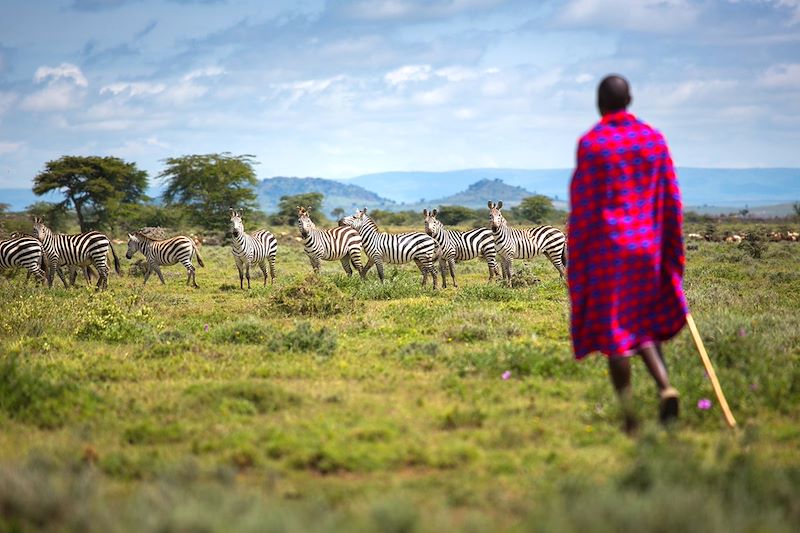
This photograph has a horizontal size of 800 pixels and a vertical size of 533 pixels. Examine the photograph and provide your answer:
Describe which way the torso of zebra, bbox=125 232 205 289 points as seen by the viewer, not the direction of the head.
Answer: to the viewer's left

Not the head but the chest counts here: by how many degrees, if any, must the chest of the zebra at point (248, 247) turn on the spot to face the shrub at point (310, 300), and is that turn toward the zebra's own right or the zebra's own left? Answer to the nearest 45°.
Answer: approximately 45° to the zebra's own left

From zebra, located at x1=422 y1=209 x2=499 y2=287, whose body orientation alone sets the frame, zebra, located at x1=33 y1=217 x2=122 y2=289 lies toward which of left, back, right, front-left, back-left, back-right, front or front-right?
front-right

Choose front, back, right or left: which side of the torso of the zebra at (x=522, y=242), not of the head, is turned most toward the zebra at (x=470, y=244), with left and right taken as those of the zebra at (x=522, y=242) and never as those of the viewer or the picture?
front

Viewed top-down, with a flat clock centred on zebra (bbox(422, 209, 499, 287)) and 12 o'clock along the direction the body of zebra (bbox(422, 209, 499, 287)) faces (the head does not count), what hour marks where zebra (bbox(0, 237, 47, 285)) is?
zebra (bbox(0, 237, 47, 285)) is roughly at 1 o'clock from zebra (bbox(422, 209, 499, 287)).

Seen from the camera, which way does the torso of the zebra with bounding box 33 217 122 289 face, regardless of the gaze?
to the viewer's left

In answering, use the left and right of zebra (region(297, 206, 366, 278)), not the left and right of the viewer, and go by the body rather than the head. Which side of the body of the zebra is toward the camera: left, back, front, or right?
left

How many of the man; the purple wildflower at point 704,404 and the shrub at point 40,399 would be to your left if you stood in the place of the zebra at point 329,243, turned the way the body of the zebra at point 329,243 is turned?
3

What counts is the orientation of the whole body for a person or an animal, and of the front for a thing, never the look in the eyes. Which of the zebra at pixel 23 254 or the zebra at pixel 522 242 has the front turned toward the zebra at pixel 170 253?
the zebra at pixel 522 242

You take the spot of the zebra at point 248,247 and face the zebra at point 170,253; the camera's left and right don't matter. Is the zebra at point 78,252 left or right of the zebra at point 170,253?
left

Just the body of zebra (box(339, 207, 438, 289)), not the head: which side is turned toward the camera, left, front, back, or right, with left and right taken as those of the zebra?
left

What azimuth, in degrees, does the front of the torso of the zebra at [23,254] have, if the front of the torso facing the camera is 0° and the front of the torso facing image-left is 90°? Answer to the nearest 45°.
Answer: approximately 90°

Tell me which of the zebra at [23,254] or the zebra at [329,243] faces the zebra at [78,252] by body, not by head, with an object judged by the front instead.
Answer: the zebra at [329,243]

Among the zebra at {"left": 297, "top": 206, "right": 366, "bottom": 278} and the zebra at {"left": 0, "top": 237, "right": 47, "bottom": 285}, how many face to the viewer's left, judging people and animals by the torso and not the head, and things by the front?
2

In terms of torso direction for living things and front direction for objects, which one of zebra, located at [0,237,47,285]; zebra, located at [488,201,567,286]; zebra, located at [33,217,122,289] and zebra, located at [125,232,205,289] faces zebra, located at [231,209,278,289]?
zebra, located at [488,201,567,286]
